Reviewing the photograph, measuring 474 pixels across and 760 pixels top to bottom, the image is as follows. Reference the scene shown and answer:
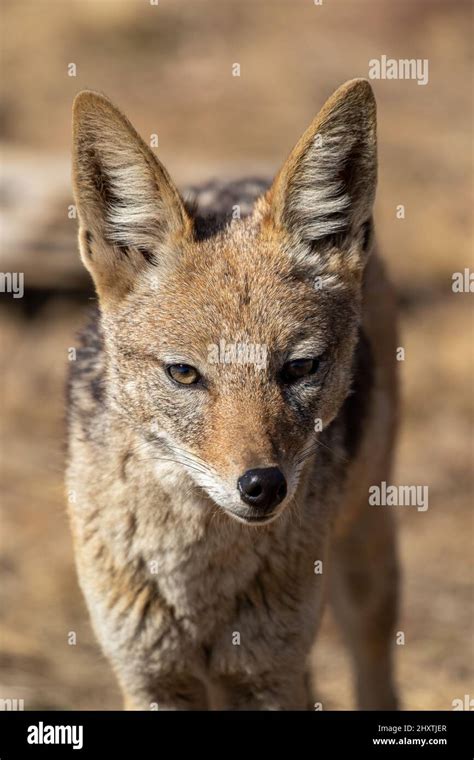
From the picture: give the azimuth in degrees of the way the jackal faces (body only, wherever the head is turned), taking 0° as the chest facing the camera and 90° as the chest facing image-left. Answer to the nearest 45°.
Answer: approximately 0°
